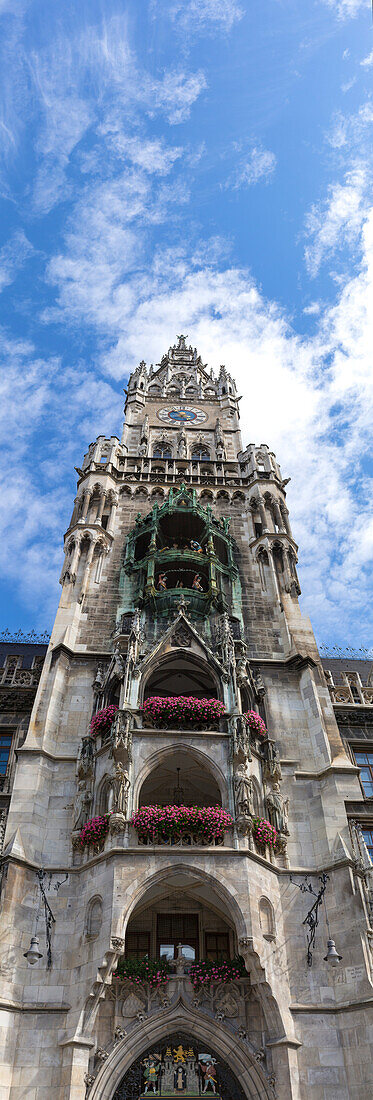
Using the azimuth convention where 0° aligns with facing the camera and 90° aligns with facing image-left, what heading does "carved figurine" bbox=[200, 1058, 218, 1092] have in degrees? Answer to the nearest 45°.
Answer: approximately 0°

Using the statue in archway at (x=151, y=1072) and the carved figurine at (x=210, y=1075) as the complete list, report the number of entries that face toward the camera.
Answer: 2
